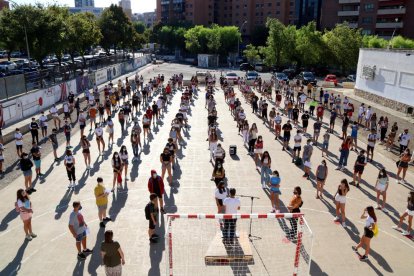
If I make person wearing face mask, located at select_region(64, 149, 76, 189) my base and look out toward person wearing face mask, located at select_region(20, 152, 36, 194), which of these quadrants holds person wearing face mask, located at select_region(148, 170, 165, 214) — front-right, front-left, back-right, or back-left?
back-left

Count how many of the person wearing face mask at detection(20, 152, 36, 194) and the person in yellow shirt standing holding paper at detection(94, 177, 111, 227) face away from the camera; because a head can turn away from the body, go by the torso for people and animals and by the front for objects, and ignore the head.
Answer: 0

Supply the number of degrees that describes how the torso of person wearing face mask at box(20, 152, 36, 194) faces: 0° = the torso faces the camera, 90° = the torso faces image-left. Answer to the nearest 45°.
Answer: approximately 315°

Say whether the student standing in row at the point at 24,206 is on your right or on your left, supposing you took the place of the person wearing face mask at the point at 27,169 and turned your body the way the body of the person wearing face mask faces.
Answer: on your right

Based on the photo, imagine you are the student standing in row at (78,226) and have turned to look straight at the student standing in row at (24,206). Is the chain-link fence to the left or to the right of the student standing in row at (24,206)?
right

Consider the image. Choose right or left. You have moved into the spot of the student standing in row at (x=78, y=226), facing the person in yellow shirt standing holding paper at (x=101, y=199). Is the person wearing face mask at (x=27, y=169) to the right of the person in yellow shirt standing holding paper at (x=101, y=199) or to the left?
left

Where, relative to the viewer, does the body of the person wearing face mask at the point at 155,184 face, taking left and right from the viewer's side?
facing the viewer and to the right of the viewer

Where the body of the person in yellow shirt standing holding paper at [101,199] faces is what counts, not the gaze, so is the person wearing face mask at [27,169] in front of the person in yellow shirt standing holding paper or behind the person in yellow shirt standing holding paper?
behind

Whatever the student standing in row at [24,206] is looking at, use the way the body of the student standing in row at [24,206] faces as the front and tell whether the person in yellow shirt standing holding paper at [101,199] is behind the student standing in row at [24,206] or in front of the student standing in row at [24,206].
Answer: in front

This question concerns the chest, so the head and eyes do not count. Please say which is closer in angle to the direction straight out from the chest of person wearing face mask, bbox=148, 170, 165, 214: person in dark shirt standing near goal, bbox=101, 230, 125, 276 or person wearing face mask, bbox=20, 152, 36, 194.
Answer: the person in dark shirt standing near goal

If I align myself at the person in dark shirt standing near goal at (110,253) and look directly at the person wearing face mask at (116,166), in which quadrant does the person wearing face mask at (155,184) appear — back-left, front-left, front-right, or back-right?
front-right

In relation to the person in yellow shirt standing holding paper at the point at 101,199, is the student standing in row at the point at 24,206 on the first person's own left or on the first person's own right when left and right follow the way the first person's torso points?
on the first person's own right

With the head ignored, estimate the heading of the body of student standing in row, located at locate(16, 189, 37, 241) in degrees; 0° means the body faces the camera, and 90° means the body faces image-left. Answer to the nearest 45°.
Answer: approximately 315°
